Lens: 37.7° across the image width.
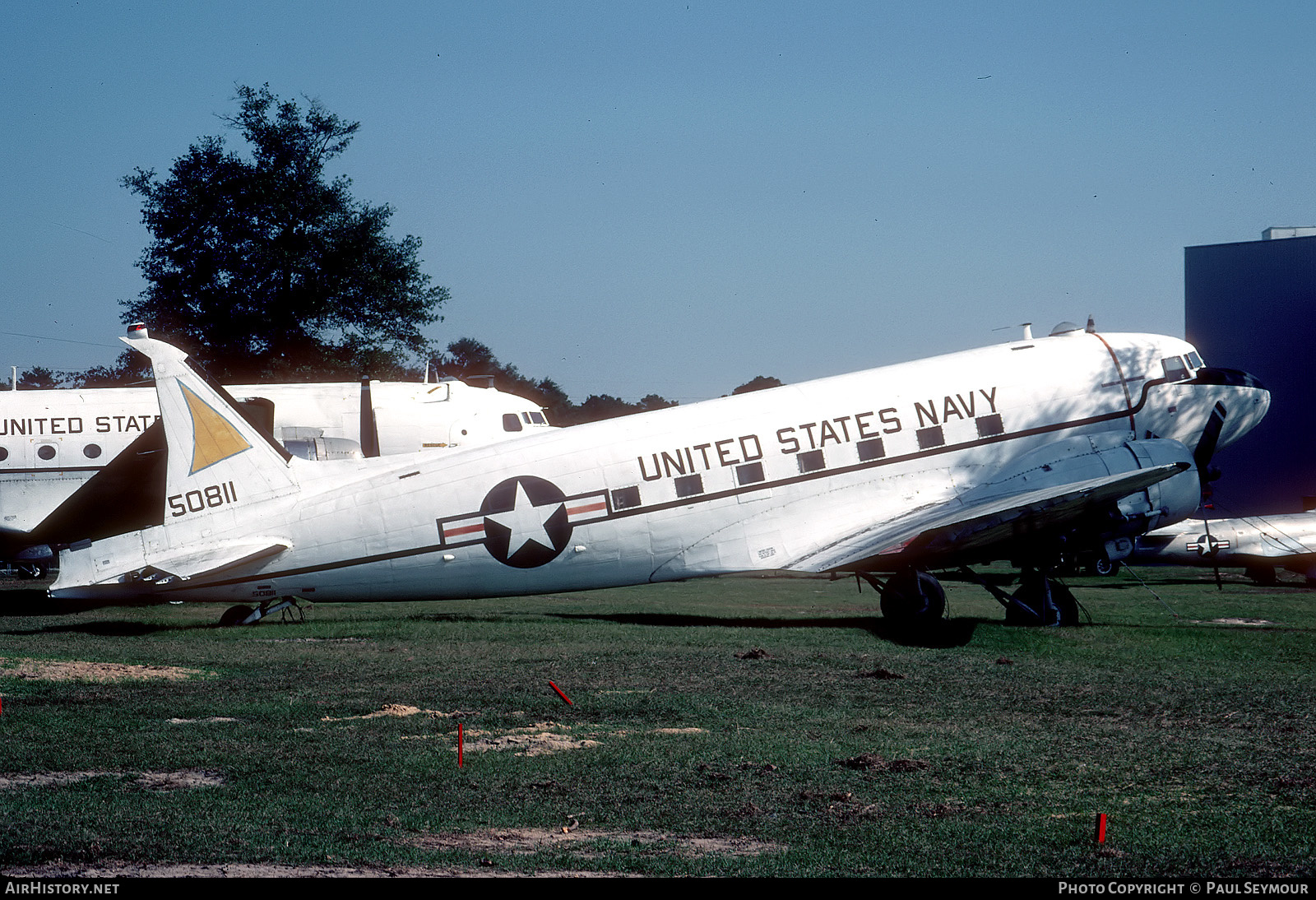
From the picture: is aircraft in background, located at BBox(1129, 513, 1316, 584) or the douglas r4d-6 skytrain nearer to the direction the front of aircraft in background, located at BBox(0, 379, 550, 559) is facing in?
the aircraft in background

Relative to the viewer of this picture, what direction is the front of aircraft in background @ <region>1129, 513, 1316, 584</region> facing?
facing to the right of the viewer

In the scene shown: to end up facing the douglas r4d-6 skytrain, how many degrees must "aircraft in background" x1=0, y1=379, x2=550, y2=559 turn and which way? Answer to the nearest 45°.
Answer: approximately 45° to its right

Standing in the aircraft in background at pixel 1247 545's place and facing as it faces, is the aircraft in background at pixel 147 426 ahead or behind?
behind

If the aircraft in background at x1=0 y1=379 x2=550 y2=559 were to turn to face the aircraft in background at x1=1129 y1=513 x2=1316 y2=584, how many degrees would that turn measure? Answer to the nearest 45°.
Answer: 0° — it already faces it

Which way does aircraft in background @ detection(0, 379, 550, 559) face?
to the viewer's right

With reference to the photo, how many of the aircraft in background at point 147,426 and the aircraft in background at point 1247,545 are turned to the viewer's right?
2
